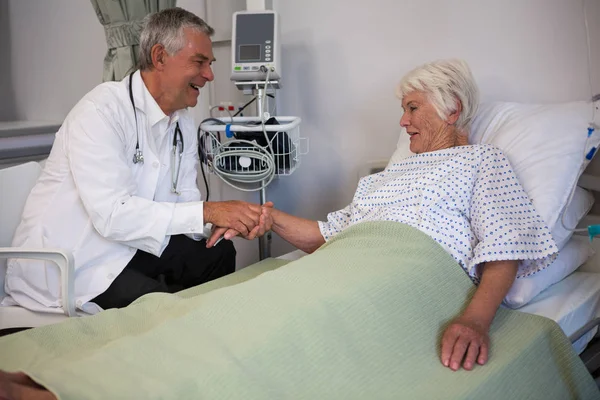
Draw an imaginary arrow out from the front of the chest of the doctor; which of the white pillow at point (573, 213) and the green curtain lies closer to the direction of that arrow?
the white pillow

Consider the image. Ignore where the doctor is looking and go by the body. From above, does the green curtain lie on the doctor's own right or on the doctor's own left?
on the doctor's own left

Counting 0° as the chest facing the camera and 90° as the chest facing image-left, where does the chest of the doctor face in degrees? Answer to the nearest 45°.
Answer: approximately 315°

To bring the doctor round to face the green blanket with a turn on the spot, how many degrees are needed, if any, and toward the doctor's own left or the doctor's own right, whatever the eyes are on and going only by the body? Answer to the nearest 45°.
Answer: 0° — they already face it

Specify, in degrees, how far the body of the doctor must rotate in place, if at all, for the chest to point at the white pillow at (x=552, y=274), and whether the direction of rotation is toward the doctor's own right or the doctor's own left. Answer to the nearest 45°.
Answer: approximately 45° to the doctor's own left

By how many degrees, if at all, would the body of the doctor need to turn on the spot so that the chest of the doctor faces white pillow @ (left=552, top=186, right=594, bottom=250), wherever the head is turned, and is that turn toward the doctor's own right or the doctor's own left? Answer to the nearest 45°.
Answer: approximately 45° to the doctor's own left

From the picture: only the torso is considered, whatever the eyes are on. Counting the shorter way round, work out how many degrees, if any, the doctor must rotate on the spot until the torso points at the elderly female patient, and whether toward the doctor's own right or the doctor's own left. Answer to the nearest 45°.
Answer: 0° — they already face them

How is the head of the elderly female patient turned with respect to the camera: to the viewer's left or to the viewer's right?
to the viewer's left
